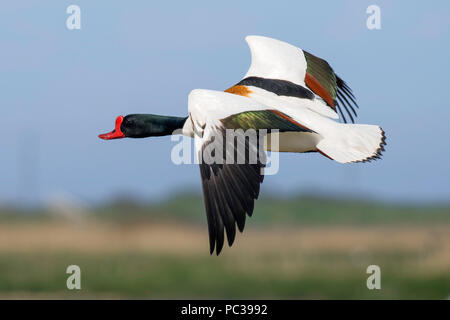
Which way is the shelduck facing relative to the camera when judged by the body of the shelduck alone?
to the viewer's left
